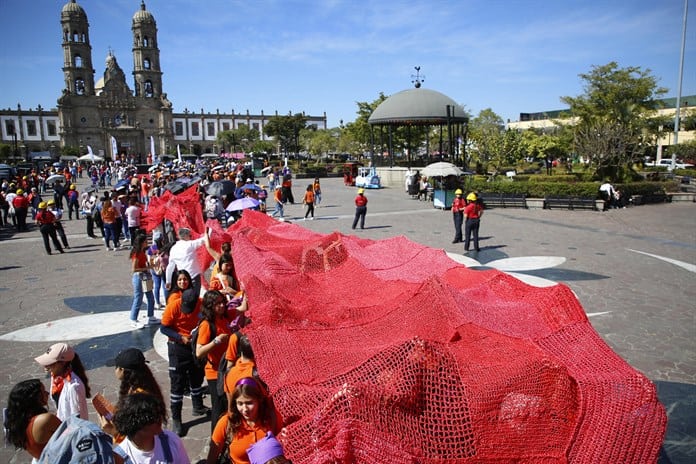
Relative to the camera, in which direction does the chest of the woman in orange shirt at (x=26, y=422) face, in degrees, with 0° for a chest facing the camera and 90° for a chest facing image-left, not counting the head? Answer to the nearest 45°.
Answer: approximately 225°

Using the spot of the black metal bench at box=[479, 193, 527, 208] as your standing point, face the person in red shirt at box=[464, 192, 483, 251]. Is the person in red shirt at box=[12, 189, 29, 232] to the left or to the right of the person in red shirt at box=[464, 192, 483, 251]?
right

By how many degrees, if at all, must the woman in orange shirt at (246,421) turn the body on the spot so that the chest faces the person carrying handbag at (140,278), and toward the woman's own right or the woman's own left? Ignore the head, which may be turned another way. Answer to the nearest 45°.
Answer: approximately 180°

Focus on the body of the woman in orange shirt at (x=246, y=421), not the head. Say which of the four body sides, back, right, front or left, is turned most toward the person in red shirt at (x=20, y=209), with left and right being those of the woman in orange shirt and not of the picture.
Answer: back

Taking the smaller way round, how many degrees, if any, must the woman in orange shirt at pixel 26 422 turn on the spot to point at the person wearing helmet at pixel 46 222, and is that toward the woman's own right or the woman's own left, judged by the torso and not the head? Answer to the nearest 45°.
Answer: approximately 45° to the woman's own left

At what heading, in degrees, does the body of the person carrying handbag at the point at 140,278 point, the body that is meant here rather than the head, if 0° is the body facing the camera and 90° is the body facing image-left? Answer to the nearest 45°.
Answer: approximately 270°

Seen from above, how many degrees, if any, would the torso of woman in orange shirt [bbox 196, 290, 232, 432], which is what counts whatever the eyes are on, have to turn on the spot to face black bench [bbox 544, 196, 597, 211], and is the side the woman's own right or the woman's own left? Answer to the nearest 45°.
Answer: approximately 90° to the woman's own left
